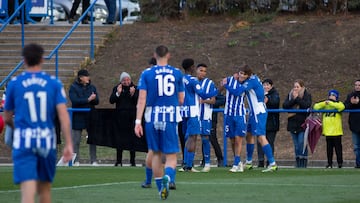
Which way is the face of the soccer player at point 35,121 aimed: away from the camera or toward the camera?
away from the camera

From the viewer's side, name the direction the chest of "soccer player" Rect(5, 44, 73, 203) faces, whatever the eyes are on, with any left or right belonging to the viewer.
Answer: facing away from the viewer

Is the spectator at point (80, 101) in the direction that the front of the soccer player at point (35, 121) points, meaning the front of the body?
yes

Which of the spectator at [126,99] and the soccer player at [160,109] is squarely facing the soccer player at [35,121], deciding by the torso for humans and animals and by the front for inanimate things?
the spectator

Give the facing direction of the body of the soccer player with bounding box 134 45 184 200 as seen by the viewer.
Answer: away from the camera

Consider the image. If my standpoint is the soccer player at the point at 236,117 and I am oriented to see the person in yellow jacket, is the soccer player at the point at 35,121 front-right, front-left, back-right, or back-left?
back-right
